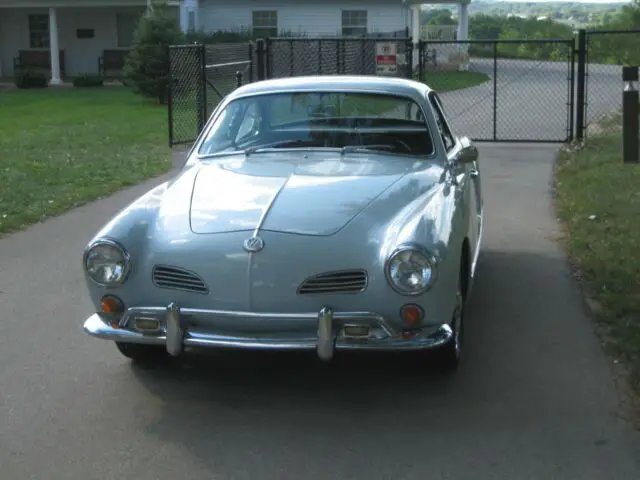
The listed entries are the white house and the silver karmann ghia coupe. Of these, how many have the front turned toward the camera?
2

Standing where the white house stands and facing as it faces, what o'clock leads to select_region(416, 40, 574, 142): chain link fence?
The chain link fence is roughly at 11 o'clock from the white house.

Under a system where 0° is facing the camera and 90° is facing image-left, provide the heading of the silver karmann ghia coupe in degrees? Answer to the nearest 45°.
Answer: approximately 0°

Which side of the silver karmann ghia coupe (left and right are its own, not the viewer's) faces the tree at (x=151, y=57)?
back

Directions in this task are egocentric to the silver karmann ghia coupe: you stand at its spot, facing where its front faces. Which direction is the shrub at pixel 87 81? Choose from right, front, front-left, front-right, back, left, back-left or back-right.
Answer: back

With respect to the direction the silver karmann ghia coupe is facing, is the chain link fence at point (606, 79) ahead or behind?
behind

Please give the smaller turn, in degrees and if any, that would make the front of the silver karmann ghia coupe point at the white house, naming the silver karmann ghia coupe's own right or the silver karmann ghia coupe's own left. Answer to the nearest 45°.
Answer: approximately 180°

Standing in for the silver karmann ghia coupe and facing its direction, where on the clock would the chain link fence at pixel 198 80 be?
The chain link fence is roughly at 6 o'clock from the silver karmann ghia coupe.

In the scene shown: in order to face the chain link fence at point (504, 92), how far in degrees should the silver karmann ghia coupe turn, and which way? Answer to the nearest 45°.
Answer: approximately 180°

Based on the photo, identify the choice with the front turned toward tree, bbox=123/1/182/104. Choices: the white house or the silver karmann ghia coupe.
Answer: the white house

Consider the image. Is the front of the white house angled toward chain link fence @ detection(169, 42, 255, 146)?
yes
